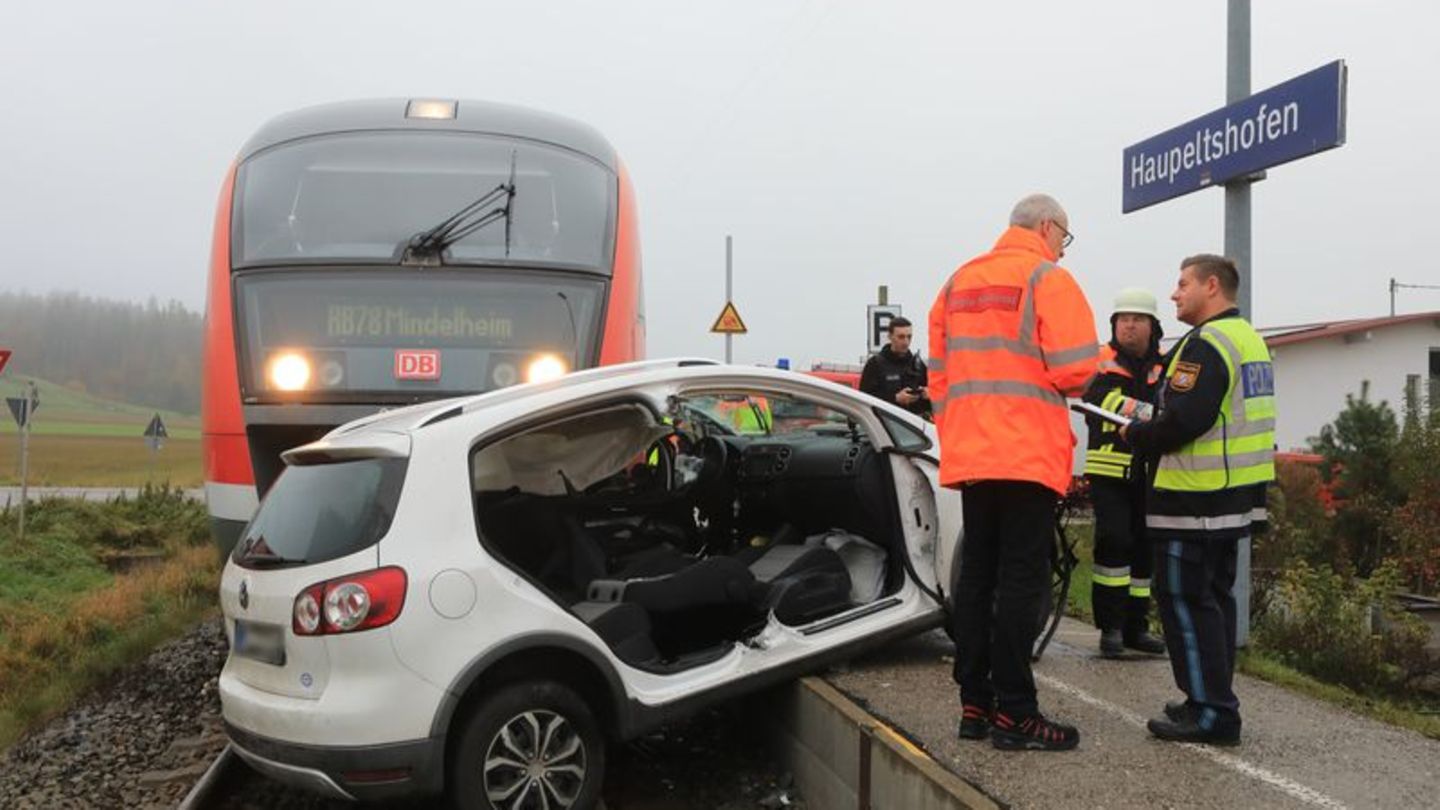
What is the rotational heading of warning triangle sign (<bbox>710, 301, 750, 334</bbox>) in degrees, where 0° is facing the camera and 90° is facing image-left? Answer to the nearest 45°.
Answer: approximately 0°

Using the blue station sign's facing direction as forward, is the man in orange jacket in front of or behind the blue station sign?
in front

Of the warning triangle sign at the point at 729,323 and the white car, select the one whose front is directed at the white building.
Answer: the white car

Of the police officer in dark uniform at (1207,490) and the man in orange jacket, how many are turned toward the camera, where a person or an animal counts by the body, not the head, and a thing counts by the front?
0

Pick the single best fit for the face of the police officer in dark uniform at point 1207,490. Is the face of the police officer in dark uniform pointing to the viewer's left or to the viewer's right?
to the viewer's left

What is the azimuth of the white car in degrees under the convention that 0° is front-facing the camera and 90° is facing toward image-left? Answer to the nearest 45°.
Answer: approximately 225°

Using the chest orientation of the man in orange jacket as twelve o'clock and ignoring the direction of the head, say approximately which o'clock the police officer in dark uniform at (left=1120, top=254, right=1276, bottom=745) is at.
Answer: The police officer in dark uniform is roughly at 1 o'clock from the man in orange jacket.

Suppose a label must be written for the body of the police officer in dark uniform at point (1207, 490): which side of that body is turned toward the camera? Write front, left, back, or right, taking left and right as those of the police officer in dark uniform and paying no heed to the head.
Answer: left

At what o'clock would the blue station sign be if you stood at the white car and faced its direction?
The blue station sign is roughly at 1 o'clock from the white car.

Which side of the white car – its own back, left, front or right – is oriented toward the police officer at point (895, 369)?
front

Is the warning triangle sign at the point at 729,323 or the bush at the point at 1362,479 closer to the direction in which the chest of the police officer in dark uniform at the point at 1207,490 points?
the warning triangle sign

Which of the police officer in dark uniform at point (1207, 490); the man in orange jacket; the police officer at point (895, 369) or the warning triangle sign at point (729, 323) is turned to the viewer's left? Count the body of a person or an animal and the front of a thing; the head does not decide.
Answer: the police officer in dark uniform

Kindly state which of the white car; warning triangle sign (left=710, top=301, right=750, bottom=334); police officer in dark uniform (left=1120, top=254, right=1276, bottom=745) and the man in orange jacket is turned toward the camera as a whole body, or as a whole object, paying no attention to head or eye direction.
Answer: the warning triangle sign
